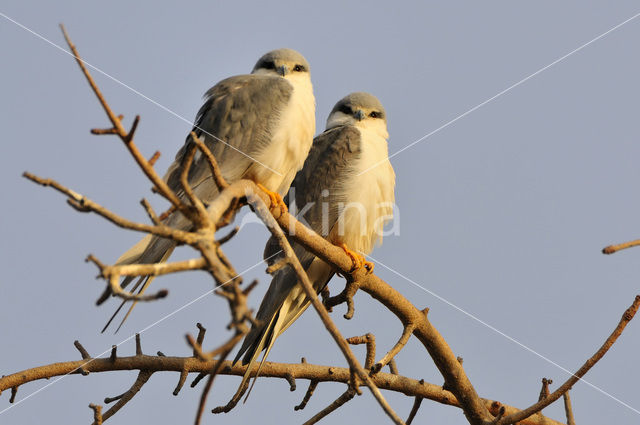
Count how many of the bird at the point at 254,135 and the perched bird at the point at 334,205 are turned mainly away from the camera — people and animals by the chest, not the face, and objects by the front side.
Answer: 0

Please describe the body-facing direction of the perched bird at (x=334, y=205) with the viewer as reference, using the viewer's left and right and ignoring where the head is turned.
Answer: facing the viewer and to the right of the viewer

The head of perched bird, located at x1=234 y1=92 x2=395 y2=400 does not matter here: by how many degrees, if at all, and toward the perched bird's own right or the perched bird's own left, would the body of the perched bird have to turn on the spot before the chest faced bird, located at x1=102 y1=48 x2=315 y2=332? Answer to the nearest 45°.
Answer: approximately 90° to the perched bird's own right

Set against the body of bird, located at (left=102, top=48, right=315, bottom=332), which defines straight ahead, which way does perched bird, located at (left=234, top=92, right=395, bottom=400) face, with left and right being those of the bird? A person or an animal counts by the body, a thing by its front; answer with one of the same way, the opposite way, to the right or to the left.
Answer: the same way

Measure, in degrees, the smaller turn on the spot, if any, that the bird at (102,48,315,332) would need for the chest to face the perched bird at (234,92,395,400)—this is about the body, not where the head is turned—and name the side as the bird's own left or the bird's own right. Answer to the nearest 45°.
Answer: approximately 90° to the bird's own left
